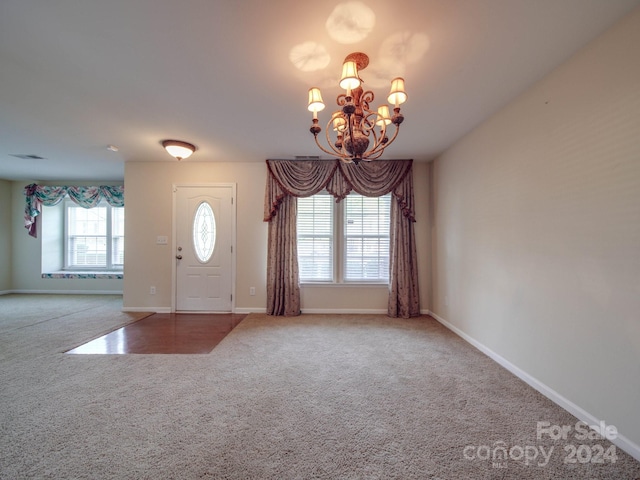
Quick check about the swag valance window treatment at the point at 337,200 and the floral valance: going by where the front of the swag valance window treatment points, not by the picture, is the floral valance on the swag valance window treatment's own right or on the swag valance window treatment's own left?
on the swag valance window treatment's own right

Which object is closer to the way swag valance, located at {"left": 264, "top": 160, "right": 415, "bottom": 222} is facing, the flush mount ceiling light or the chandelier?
the chandelier

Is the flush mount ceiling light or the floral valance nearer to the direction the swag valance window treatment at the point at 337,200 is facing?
the flush mount ceiling light

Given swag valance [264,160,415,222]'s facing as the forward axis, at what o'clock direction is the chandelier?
The chandelier is roughly at 12 o'clock from the swag valance.

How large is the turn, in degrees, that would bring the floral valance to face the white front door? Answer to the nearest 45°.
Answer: approximately 45° to its left

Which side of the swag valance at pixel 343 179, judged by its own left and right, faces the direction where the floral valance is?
right

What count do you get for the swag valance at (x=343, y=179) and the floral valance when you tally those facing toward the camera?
2

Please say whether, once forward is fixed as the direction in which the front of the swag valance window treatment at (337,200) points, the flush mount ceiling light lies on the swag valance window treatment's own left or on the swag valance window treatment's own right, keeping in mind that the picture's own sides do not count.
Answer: on the swag valance window treatment's own right

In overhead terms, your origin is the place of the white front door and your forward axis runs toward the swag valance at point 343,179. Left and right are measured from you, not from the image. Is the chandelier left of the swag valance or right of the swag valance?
right

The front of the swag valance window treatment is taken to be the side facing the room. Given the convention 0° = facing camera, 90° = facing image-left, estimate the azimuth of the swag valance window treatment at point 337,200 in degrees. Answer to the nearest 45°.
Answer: approximately 0°
